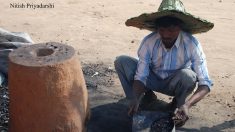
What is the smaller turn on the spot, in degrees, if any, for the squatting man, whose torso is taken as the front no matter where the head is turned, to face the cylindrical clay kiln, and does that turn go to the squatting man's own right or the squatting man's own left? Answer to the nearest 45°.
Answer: approximately 45° to the squatting man's own right

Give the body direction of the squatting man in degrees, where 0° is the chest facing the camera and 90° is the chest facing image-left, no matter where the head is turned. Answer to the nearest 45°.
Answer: approximately 0°

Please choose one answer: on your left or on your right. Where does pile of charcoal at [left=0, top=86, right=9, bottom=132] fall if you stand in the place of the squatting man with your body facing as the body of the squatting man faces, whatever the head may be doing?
on your right
